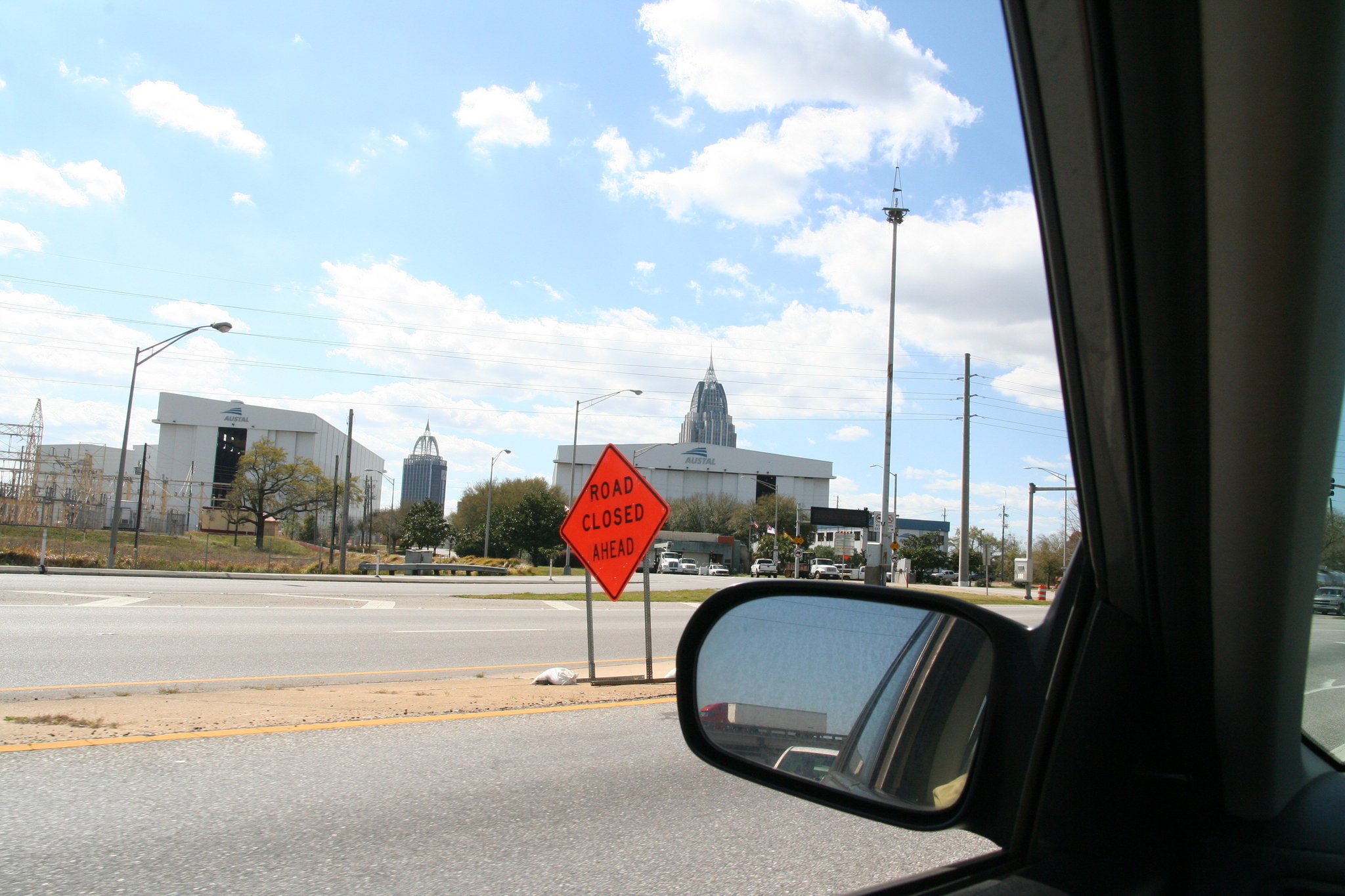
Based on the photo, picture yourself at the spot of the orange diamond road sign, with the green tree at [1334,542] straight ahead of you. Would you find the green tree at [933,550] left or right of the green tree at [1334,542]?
left

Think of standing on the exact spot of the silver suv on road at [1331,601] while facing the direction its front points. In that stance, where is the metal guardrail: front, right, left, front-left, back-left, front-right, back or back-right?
right

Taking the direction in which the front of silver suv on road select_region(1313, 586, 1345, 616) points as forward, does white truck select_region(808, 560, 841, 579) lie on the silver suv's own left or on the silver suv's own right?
on the silver suv's own right

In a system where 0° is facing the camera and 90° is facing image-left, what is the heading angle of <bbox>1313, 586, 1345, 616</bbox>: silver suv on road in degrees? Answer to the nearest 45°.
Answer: approximately 45°

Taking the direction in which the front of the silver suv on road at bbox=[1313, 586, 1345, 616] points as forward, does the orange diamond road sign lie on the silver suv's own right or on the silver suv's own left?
on the silver suv's own right
